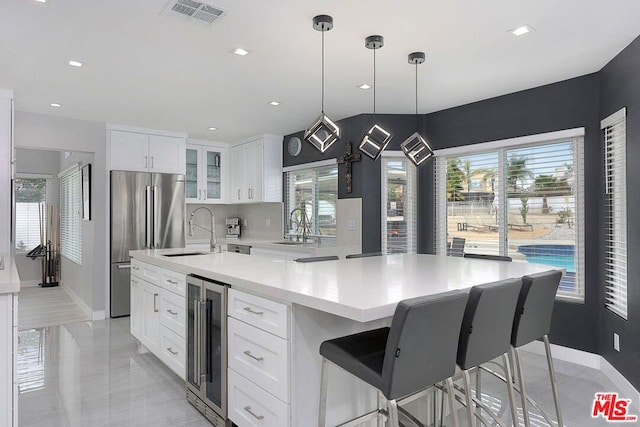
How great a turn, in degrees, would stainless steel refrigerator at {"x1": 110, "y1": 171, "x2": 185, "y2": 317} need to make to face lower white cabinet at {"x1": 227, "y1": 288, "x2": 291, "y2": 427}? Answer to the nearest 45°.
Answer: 0° — it already faces it

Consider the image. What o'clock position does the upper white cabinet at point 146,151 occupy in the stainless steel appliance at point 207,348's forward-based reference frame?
The upper white cabinet is roughly at 4 o'clock from the stainless steel appliance.

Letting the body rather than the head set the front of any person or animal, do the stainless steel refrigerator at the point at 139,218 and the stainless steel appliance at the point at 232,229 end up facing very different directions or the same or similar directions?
same or similar directions

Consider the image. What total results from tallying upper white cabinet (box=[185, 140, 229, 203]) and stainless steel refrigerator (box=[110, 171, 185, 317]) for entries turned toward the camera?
2

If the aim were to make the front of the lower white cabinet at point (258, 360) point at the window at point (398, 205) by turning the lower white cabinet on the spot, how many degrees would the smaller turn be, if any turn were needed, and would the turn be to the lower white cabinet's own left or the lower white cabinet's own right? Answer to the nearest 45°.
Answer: approximately 180°

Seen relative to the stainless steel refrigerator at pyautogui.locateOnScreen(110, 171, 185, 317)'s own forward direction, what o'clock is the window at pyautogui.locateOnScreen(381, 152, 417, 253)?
The window is roughly at 10 o'clock from the stainless steel refrigerator.

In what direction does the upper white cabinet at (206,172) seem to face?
toward the camera

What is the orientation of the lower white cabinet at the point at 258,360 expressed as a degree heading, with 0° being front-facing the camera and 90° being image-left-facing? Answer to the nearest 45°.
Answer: approximately 45°

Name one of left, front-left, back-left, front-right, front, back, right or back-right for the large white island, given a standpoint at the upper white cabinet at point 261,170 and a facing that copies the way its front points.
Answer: front-left

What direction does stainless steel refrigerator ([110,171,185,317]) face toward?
toward the camera

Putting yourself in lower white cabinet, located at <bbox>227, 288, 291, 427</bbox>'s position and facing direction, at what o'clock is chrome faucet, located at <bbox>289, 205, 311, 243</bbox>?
The chrome faucet is roughly at 5 o'clock from the lower white cabinet.

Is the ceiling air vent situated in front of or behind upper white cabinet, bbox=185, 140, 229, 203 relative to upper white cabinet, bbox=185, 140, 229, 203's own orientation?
in front

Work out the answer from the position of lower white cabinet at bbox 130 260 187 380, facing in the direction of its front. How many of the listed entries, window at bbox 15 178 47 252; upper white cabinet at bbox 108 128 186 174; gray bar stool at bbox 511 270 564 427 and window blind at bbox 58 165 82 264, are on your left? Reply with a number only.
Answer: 1

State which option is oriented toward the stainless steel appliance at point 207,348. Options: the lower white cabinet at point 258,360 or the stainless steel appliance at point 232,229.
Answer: the stainless steel appliance at point 232,229

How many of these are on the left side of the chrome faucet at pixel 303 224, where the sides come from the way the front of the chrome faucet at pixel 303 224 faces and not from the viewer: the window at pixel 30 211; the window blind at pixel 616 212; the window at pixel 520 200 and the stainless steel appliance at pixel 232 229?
2

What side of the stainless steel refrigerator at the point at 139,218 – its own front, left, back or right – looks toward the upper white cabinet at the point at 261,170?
left

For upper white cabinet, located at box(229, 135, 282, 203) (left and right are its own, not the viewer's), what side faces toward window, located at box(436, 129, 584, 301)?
left
